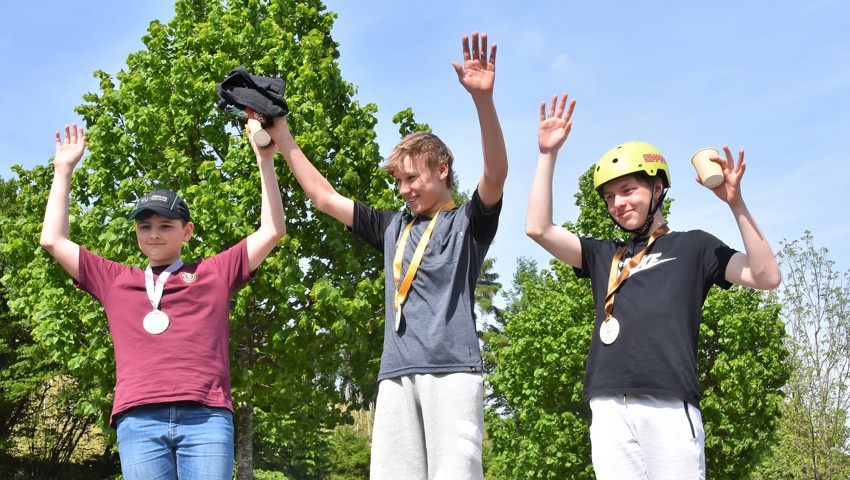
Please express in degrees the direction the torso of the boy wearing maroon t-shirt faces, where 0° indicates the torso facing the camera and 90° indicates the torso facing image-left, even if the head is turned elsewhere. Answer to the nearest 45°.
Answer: approximately 0°
